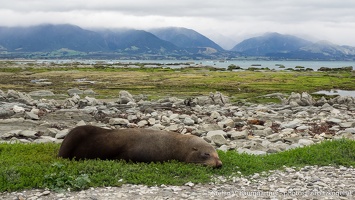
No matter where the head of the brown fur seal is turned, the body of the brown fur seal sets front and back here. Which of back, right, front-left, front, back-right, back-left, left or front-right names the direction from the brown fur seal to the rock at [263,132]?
front-left

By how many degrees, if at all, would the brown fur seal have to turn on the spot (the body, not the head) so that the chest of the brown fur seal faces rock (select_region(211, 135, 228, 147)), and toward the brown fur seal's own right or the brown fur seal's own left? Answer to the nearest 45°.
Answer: approximately 45° to the brown fur seal's own left

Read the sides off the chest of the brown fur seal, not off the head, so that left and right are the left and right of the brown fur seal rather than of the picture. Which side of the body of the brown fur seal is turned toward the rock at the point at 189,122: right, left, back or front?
left

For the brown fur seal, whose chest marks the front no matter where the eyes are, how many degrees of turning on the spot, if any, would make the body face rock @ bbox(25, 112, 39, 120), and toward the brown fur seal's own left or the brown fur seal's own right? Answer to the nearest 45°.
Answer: approximately 135° to the brown fur seal's own left

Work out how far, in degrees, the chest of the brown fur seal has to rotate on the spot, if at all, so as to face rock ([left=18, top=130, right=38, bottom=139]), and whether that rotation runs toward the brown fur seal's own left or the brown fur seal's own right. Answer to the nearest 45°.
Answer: approximately 135° to the brown fur seal's own left

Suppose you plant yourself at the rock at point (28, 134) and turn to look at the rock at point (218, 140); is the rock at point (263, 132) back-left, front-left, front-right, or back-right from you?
front-left

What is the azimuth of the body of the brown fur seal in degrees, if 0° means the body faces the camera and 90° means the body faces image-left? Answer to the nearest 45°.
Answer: approximately 270°

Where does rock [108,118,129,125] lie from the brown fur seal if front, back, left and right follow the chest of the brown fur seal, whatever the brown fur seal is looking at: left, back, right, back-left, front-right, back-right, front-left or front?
left

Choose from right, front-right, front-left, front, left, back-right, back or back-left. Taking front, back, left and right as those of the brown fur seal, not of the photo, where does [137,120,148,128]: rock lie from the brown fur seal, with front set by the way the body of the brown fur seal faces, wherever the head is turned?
left

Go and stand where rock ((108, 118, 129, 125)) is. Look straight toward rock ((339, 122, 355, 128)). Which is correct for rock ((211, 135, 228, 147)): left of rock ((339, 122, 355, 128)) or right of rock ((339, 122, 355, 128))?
right
